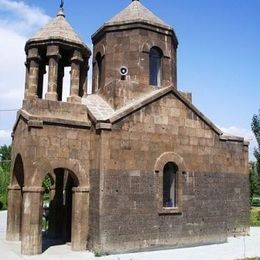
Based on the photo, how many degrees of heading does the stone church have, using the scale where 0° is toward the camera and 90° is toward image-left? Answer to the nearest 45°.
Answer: approximately 45°

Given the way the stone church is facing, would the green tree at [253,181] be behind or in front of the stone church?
behind
